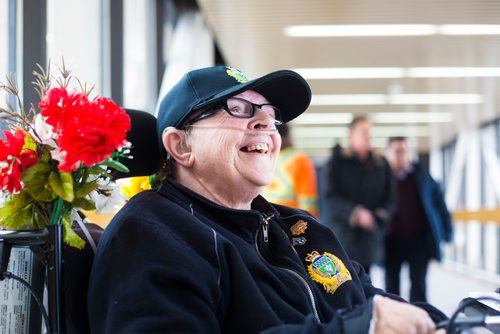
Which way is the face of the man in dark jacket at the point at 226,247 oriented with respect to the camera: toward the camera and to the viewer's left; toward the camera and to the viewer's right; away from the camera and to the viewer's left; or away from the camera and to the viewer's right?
toward the camera and to the viewer's right

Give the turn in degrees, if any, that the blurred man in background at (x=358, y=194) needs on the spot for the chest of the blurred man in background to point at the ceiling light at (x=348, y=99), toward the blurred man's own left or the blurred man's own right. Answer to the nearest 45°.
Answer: approximately 180°

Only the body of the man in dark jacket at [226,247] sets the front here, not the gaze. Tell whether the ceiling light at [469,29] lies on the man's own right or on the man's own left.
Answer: on the man's own left

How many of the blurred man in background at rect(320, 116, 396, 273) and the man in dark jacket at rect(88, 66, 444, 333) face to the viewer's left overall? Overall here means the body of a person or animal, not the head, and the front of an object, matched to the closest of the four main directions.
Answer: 0

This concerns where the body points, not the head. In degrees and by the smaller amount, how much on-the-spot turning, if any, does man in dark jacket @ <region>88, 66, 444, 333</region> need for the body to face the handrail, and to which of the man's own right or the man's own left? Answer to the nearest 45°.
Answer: approximately 135° to the man's own left

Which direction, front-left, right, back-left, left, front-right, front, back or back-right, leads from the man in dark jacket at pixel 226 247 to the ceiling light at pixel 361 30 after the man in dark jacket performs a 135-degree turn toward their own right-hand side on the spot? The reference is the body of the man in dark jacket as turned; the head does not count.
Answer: right

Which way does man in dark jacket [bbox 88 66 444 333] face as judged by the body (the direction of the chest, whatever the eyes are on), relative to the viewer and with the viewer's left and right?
facing the viewer and to the right of the viewer

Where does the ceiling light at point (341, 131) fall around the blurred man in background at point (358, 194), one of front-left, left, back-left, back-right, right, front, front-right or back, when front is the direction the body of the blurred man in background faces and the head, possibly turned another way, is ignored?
back

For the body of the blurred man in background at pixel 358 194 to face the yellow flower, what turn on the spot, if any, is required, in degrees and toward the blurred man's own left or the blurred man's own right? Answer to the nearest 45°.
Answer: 0° — they already face it

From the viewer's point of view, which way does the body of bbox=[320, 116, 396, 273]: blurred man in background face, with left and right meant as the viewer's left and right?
facing the viewer

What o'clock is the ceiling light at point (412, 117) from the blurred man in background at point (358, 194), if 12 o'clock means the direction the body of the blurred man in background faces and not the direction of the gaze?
The ceiling light is roughly at 6 o'clock from the blurred man in background.
